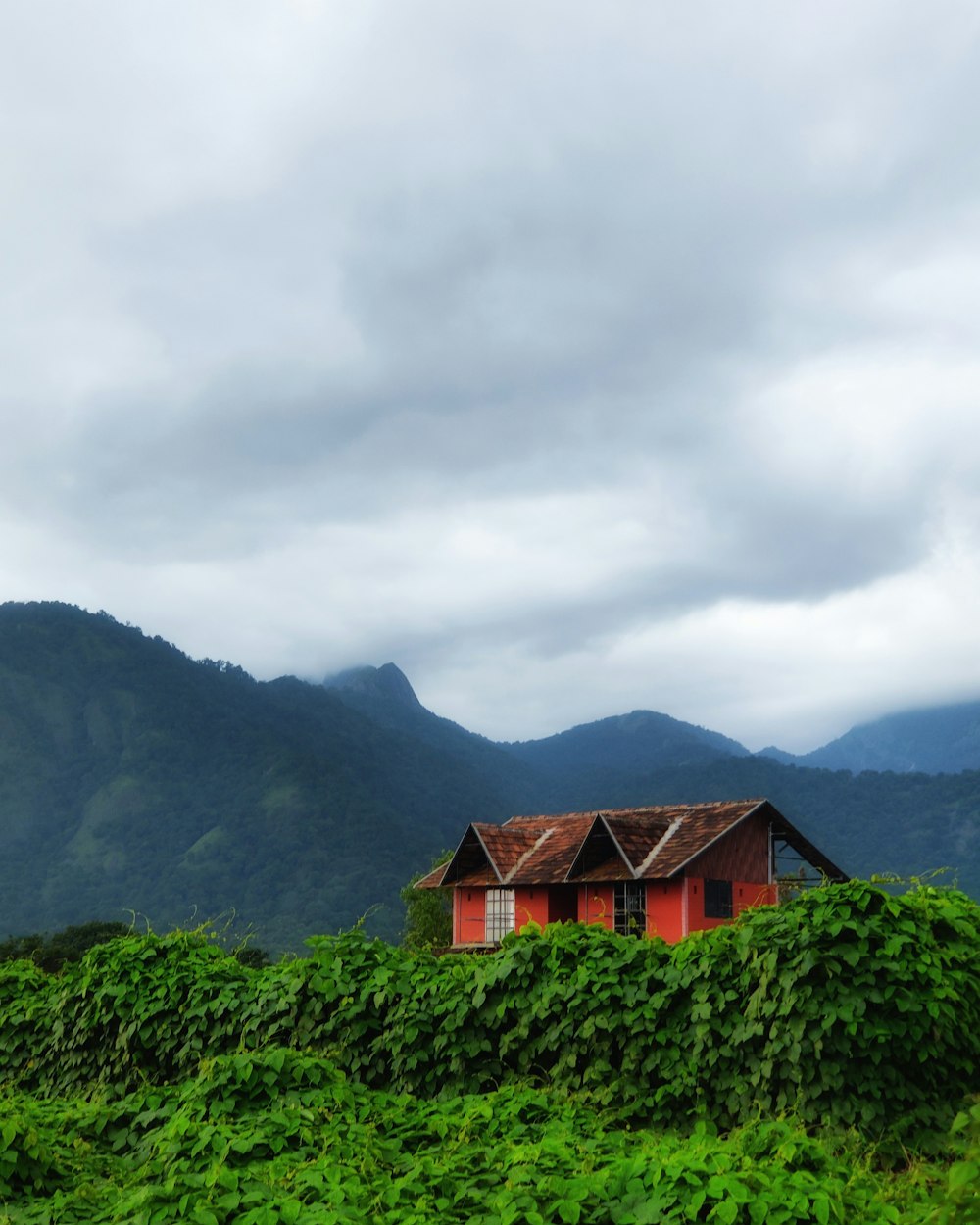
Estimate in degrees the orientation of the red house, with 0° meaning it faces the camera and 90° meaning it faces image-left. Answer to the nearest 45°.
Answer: approximately 45°
